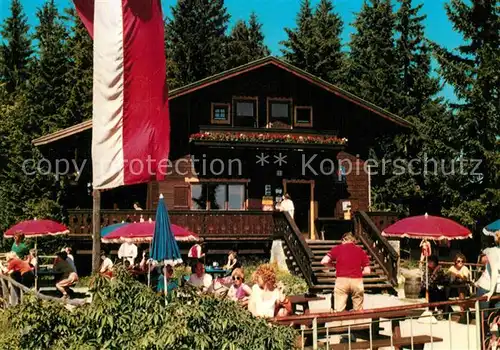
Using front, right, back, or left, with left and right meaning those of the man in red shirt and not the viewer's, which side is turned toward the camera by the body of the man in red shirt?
back

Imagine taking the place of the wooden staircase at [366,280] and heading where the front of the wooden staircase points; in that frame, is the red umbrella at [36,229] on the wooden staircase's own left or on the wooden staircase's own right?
on the wooden staircase's own right

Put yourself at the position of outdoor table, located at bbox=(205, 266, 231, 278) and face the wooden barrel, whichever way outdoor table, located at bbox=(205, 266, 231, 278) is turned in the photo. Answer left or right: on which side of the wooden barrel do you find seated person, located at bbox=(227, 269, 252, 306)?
right

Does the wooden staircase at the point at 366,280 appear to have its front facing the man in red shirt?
yes

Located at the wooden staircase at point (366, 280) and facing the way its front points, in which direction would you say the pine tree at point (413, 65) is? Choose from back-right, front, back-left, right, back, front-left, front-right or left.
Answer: back

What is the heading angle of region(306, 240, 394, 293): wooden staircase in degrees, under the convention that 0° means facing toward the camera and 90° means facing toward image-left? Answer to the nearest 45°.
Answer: approximately 0°

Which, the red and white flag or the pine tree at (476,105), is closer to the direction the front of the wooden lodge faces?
the red and white flag
